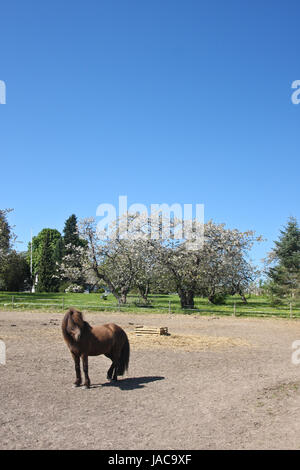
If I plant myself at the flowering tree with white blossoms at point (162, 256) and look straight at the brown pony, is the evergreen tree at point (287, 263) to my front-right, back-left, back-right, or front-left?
back-left

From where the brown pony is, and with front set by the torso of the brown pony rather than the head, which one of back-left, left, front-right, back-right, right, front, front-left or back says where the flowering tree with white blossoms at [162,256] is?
back-right

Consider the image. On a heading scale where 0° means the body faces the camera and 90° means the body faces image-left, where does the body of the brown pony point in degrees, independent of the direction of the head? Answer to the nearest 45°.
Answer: approximately 45°
